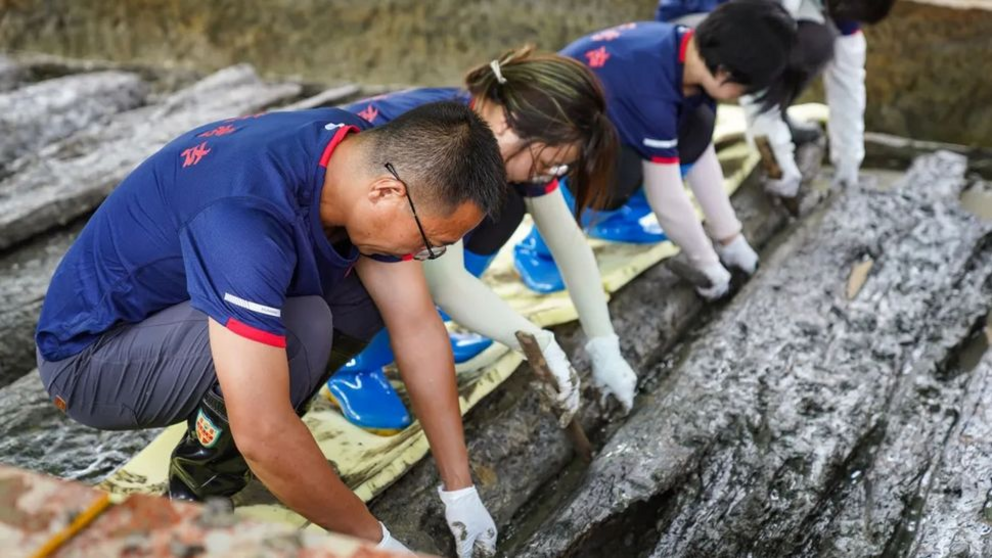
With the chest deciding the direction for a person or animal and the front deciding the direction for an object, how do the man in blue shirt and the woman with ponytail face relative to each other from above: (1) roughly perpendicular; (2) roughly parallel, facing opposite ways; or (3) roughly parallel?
roughly parallel

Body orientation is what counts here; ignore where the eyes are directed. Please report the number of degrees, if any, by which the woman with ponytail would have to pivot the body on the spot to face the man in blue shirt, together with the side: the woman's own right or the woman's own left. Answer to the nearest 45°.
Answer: approximately 90° to the woman's own right

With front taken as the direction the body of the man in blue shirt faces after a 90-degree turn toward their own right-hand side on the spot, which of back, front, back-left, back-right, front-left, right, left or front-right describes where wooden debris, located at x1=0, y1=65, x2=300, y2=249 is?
back-right

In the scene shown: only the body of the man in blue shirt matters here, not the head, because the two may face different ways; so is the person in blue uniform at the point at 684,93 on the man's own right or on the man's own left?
on the man's own left

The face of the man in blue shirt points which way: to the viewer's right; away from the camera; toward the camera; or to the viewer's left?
to the viewer's right

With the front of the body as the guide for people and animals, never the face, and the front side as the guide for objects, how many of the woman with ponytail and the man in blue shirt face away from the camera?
0

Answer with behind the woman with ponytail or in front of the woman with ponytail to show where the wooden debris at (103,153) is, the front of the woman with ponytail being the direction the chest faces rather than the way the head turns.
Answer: behind

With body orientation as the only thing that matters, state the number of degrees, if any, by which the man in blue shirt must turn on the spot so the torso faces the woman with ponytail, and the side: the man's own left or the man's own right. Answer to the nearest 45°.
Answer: approximately 90° to the man's own left

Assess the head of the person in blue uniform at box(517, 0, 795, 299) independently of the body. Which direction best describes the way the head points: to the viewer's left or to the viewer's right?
to the viewer's right

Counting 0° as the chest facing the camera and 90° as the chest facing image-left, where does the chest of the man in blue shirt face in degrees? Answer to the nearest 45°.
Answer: approximately 315°

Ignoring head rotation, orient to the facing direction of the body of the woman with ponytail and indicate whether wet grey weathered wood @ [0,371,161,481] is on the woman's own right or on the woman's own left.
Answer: on the woman's own right

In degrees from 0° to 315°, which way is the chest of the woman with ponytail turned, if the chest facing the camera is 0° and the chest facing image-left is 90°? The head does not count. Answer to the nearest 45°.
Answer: approximately 315°

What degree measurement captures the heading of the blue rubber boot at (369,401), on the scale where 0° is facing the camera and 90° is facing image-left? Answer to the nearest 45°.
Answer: approximately 315°
